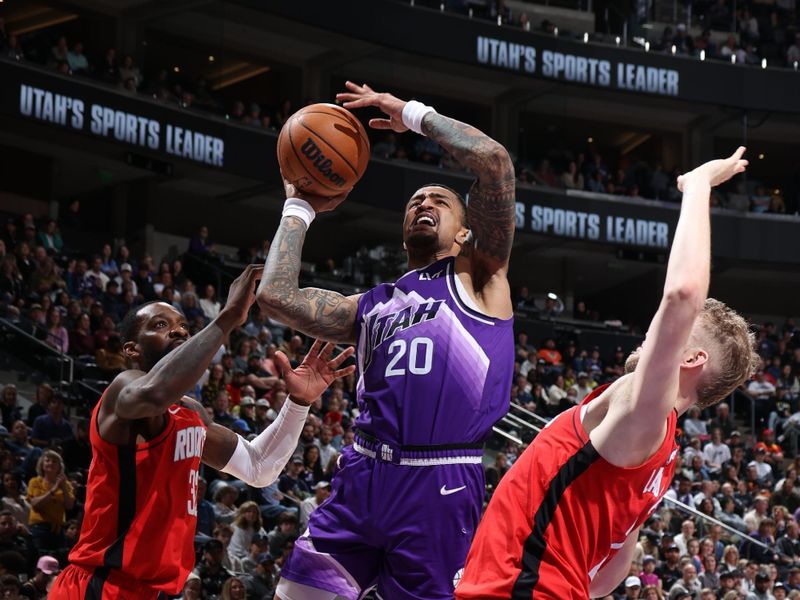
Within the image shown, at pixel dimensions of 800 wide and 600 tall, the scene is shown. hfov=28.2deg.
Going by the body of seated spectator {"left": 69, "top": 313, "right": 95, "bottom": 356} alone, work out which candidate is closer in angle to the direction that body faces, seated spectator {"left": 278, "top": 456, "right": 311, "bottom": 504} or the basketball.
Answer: the seated spectator

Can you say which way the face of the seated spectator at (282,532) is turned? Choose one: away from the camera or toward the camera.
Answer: toward the camera

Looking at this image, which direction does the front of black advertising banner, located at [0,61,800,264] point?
toward the camera

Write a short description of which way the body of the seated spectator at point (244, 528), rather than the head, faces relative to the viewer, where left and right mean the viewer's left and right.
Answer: facing the viewer and to the right of the viewer

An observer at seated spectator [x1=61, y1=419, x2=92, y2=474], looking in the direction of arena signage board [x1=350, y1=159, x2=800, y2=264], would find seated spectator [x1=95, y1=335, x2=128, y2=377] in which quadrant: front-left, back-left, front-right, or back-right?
front-left

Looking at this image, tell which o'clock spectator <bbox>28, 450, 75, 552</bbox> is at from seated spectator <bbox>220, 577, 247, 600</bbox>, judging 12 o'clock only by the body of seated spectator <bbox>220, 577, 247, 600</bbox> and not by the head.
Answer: spectator <bbox>28, 450, 75, 552</bbox> is roughly at 5 o'clock from seated spectator <bbox>220, 577, 247, 600</bbox>.

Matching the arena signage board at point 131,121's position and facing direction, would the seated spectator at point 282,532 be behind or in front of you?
in front

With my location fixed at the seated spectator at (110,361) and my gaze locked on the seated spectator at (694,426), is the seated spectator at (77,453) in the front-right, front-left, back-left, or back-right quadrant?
back-right

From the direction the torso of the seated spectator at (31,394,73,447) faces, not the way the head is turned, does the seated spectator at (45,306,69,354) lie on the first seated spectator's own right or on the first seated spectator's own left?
on the first seated spectator's own left

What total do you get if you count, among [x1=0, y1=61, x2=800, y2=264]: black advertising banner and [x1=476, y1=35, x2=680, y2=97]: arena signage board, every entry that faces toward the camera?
2

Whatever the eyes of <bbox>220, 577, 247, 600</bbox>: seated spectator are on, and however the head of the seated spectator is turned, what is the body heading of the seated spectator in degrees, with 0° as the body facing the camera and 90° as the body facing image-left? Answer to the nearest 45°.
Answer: approximately 315°

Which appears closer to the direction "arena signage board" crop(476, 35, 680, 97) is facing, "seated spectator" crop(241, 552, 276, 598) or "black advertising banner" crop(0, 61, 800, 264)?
the seated spectator

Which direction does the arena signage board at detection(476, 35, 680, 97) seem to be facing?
toward the camera

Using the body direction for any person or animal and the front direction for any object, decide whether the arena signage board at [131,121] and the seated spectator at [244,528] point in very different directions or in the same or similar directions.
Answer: same or similar directions

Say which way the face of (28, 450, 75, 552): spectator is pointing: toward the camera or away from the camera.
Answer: toward the camera
